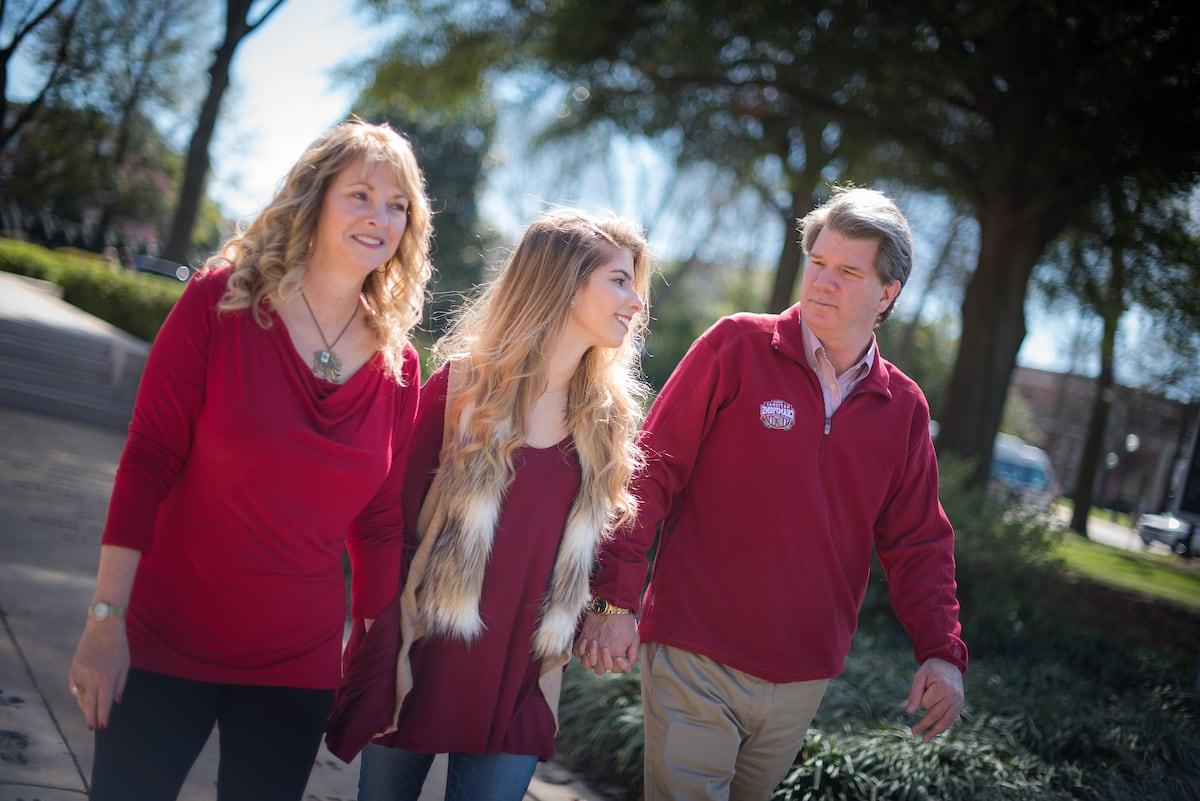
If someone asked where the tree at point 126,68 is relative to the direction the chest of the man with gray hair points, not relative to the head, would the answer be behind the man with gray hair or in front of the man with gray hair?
behind

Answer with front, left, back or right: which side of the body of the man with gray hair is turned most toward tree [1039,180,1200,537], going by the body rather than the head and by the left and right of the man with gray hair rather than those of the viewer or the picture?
back

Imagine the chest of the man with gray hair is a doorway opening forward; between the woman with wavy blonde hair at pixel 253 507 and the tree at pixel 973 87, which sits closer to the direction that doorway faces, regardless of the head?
the woman with wavy blonde hair

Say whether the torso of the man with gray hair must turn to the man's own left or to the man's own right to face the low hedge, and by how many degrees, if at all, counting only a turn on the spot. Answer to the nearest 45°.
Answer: approximately 135° to the man's own right

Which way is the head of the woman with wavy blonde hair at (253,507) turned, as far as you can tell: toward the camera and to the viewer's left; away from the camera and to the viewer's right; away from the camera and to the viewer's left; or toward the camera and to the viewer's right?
toward the camera and to the viewer's right

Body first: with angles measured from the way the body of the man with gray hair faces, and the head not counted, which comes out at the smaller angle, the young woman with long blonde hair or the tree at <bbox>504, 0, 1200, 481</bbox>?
the young woman with long blonde hair

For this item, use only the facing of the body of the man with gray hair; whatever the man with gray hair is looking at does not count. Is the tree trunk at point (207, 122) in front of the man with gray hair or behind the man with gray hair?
behind

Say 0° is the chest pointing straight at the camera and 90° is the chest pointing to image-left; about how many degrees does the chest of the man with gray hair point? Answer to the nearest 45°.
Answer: approximately 0°

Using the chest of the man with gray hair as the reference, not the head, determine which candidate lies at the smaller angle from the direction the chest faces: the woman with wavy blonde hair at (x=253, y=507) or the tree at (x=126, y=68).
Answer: the woman with wavy blonde hair

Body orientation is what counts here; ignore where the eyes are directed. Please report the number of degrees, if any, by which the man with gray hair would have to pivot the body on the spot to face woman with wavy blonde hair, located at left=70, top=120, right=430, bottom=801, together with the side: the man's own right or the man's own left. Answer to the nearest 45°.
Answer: approximately 45° to the man's own right

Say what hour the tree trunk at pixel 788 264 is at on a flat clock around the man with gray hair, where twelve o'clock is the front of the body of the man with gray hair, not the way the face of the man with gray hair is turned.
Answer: The tree trunk is roughly at 6 o'clock from the man with gray hair.

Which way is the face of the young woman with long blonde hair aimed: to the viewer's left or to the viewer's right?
to the viewer's right

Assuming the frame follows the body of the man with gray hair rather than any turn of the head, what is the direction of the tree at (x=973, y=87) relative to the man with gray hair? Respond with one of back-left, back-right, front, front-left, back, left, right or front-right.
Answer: back

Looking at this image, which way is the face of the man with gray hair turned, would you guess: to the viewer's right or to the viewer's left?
to the viewer's left

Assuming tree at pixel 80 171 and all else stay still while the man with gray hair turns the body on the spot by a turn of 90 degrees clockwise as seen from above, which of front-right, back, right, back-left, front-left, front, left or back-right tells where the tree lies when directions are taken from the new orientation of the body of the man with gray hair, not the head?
front-right
